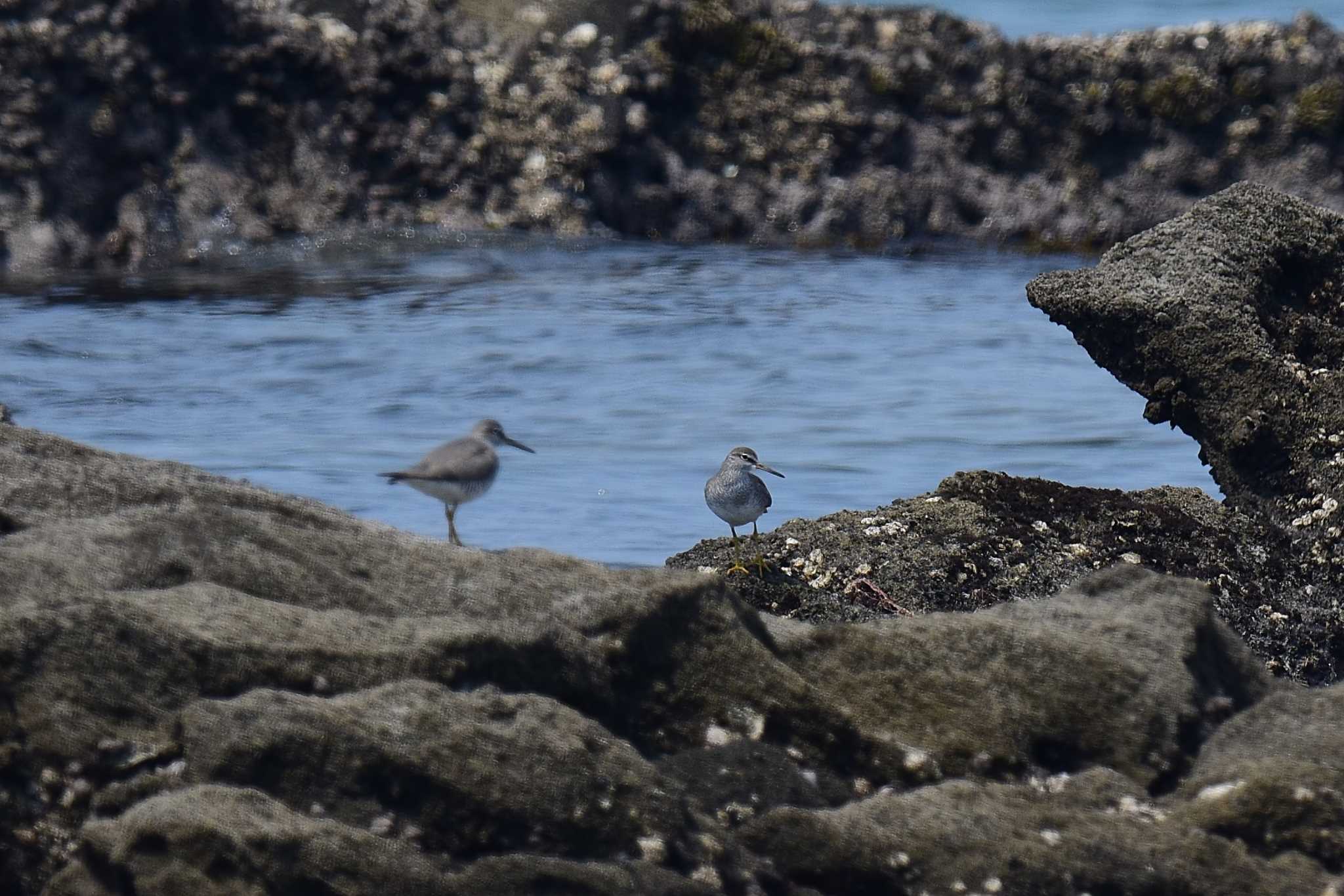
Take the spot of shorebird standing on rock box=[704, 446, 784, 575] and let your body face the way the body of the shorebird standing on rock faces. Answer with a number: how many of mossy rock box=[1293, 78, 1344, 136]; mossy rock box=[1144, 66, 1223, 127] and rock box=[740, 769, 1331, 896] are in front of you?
1

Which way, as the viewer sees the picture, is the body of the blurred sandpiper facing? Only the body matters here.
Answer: to the viewer's right

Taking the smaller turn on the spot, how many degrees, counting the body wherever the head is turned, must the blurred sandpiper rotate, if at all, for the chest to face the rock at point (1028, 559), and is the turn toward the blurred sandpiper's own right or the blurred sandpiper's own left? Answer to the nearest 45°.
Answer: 0° — it already faces it

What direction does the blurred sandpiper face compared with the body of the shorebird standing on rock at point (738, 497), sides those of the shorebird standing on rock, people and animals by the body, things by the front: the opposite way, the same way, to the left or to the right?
to the left

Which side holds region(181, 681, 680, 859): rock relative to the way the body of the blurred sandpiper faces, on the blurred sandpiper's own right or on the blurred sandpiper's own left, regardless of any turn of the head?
on the blurred sandpiper's own right

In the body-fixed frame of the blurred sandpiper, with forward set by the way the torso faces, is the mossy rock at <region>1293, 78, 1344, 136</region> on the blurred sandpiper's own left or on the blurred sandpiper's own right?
on the blurred sandpiper's own left

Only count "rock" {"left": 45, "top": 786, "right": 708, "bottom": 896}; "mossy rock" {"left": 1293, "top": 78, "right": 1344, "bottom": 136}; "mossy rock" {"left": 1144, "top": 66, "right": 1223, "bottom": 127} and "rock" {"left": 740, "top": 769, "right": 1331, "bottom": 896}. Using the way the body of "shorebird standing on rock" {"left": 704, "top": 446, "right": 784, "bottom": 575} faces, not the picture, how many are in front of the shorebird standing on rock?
2

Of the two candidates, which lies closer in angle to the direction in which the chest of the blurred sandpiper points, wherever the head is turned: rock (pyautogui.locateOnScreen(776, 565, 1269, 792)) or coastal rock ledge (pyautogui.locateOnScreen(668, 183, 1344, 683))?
the coastal rock ledge

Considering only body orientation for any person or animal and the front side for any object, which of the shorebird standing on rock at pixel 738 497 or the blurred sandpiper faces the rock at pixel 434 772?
the shorebird standing on rock

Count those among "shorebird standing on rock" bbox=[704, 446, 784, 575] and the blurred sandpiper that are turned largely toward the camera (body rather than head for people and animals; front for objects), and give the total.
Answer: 1

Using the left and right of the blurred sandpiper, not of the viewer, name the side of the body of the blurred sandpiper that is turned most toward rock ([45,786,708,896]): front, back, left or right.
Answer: right

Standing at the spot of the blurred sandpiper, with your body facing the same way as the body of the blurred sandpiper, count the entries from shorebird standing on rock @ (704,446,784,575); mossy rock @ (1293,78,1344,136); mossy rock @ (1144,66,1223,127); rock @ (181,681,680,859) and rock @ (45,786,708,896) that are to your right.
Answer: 2

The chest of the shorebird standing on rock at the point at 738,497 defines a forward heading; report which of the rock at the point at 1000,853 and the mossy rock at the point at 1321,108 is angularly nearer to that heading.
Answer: the rock
